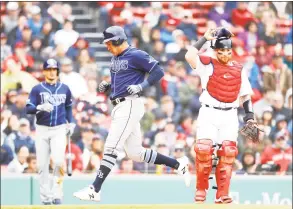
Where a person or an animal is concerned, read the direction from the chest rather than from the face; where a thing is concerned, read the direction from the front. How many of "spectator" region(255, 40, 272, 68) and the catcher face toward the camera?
2

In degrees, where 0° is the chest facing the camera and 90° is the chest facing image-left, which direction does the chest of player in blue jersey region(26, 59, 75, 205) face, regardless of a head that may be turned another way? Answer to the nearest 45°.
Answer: approximately 0°

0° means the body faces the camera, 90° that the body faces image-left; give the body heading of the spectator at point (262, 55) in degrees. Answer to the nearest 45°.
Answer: approximately 0°

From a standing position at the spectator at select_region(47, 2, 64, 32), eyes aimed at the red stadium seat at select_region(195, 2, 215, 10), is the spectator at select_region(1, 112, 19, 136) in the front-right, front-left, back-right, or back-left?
back-right

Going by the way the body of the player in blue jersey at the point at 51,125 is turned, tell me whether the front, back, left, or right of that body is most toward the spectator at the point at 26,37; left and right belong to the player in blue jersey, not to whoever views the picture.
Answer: back
